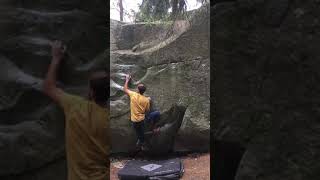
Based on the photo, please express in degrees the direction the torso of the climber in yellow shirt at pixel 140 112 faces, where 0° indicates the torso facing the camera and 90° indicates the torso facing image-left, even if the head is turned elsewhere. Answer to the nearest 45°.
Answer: approximately 180°
